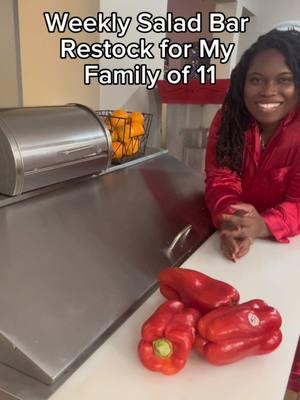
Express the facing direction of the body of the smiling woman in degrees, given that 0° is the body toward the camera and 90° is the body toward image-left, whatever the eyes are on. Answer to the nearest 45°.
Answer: approximately 0°
